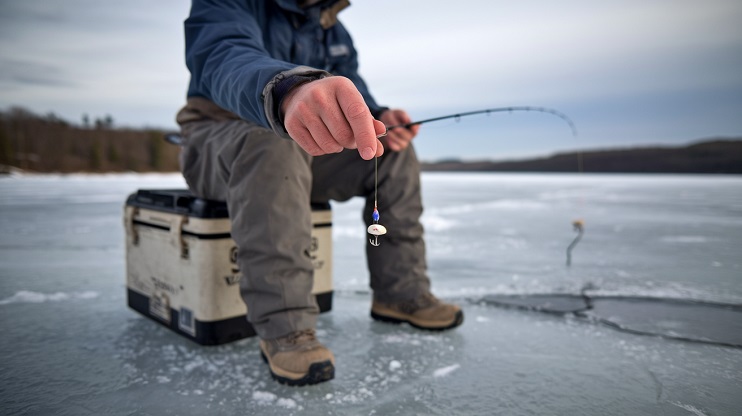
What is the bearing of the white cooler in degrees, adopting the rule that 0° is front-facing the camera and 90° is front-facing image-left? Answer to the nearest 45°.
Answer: approximately 45°
